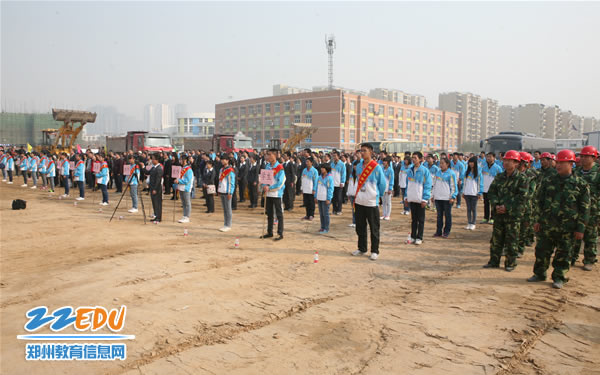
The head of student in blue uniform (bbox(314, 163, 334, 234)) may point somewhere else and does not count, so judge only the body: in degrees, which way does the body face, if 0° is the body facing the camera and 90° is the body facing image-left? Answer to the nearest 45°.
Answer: approximately 45°

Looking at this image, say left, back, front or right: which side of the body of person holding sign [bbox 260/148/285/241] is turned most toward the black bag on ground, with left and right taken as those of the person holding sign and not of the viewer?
right

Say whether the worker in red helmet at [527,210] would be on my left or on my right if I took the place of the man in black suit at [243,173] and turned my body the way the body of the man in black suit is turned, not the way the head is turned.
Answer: on my left

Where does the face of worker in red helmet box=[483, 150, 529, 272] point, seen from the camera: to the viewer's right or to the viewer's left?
to the viewer's left

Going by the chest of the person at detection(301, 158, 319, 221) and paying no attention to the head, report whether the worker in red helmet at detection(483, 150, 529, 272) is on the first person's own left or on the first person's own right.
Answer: on the first person's own left

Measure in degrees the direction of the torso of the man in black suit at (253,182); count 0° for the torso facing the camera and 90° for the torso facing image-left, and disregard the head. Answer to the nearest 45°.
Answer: approximately 45°

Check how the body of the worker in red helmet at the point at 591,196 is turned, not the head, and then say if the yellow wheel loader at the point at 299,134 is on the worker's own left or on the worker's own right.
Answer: on the worker's own right
